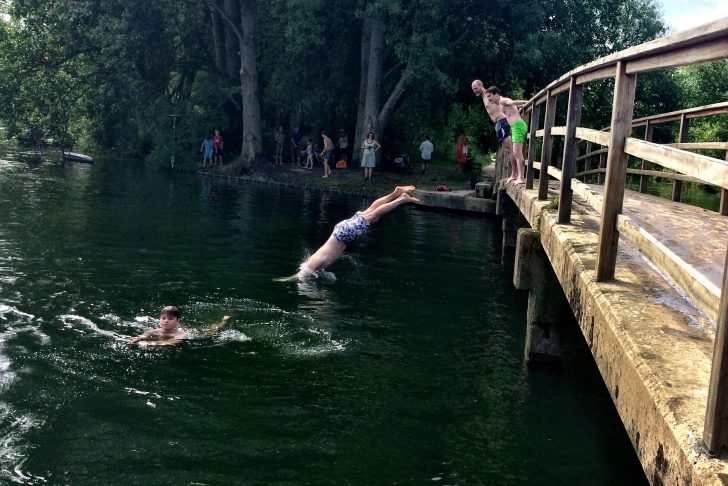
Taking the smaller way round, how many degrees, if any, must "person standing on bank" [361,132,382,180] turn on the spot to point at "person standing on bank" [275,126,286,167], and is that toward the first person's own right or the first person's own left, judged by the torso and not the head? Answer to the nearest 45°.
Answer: approximately 135° to the first person's own right

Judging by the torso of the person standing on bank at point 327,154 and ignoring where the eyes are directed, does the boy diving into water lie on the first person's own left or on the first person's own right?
on the first person's own left

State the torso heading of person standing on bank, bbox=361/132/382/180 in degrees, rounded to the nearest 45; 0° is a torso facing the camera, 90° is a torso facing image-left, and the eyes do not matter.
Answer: approximately 0°

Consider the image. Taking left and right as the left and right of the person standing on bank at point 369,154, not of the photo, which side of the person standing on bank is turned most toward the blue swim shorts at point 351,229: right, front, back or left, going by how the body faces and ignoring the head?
front

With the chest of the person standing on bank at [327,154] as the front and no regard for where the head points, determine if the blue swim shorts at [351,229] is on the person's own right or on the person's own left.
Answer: on the person's own left
